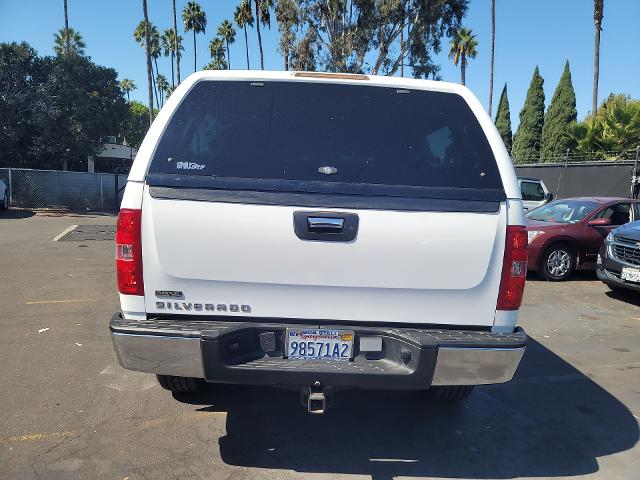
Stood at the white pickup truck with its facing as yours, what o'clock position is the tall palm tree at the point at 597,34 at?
The tall palm tree is roughly at 1 o'clock from the white pickup truck.

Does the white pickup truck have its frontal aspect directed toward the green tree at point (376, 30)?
yes

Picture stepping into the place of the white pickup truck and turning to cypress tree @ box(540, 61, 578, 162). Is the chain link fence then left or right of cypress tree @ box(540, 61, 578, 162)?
left

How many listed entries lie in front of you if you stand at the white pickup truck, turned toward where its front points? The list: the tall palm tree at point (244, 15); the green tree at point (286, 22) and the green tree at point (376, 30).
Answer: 3

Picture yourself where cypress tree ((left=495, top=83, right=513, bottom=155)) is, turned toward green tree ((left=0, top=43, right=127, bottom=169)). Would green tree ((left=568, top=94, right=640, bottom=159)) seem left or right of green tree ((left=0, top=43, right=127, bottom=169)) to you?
left

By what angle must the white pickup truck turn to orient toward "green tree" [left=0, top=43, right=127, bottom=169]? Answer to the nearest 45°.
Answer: approximately 45° to its left

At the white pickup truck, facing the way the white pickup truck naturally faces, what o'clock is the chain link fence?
The chain link fence is roughly at 11 o'clock from the white pickup truck.

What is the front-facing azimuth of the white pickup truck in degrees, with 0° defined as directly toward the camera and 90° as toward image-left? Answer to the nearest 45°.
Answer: approximately 180°
